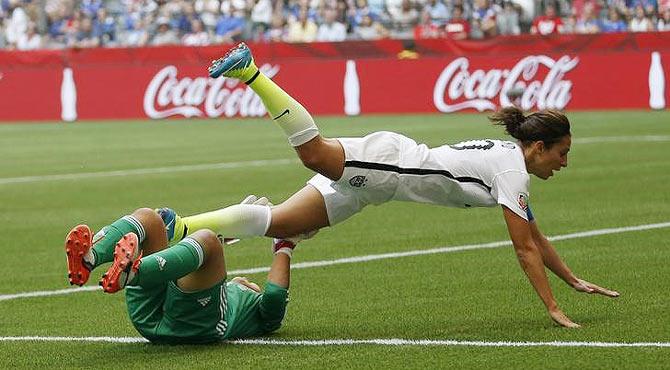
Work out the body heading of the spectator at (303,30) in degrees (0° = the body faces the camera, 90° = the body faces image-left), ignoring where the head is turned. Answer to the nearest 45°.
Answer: approximately 0°

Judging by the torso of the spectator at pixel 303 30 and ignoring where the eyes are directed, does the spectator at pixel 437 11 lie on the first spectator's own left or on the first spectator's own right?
on the first spectator's own left

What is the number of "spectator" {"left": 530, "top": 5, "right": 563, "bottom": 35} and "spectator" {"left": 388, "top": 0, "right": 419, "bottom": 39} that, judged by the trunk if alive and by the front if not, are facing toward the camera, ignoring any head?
2

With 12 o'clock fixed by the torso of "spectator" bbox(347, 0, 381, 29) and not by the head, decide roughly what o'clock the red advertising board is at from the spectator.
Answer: The red advertising board is roughly at 12 o'clock from the spectator.
